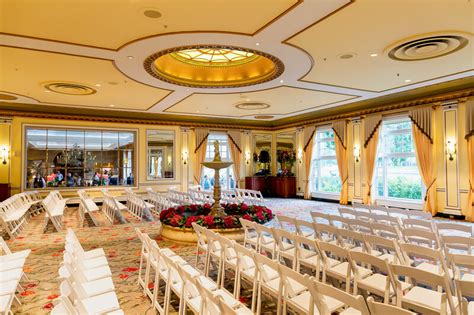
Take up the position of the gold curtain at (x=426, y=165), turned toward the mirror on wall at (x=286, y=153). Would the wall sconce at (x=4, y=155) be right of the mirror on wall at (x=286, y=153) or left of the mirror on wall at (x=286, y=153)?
left

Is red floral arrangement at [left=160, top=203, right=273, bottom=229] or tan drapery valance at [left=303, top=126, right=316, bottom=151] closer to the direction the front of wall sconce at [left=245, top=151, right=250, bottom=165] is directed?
the red floral arrangement

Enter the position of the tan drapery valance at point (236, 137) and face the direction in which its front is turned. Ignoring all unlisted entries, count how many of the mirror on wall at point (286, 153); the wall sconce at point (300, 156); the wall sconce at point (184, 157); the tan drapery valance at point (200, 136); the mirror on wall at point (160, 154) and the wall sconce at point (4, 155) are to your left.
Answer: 2

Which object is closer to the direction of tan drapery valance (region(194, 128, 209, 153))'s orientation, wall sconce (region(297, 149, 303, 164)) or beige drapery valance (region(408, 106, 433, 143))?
the beige drapery valance

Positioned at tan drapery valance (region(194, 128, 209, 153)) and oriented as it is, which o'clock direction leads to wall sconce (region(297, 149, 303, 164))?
The wall sconce is roughly at 9 o'clock from the tan drapery valance.

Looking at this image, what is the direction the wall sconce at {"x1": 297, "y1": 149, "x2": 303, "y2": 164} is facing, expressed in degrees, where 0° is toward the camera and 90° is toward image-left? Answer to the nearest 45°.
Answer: approximately 45°

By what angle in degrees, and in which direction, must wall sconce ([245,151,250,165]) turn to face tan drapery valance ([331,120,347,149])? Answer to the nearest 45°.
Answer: approximately 45° to its left

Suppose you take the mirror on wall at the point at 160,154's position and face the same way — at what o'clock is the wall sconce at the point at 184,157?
The wall sconce is roughly at 9 o'clock from the mirror on wall.

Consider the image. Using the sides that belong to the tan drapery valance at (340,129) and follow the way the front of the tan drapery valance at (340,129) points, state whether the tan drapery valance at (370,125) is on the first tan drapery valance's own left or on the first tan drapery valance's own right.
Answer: on the first tan drapery valance's own left

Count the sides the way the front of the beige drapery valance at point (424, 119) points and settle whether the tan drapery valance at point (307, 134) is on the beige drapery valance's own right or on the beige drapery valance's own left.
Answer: on the beige drapery valance's own right

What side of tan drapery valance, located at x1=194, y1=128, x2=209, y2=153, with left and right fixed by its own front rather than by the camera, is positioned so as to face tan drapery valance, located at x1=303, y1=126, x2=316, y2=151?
left

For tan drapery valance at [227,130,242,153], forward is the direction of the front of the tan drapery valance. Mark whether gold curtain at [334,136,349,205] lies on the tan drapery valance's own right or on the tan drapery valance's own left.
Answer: on the tan drapery valance's own left

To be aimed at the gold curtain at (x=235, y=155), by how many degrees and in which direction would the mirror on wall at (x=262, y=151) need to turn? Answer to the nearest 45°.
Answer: approximately 45° to its right

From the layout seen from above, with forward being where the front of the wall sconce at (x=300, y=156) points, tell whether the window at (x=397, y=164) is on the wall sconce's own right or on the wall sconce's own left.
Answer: on the wall sconce's own left

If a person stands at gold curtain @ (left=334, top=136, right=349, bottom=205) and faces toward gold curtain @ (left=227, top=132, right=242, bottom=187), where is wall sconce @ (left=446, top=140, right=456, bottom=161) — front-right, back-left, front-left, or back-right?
back-left

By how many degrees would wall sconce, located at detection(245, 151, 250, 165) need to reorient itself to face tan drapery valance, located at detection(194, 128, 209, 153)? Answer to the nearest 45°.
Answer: approximately 45° to its right

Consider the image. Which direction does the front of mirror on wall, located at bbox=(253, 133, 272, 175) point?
toward the camera

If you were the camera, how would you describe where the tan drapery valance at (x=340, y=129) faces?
facing the viewer and to the left of the viewer
